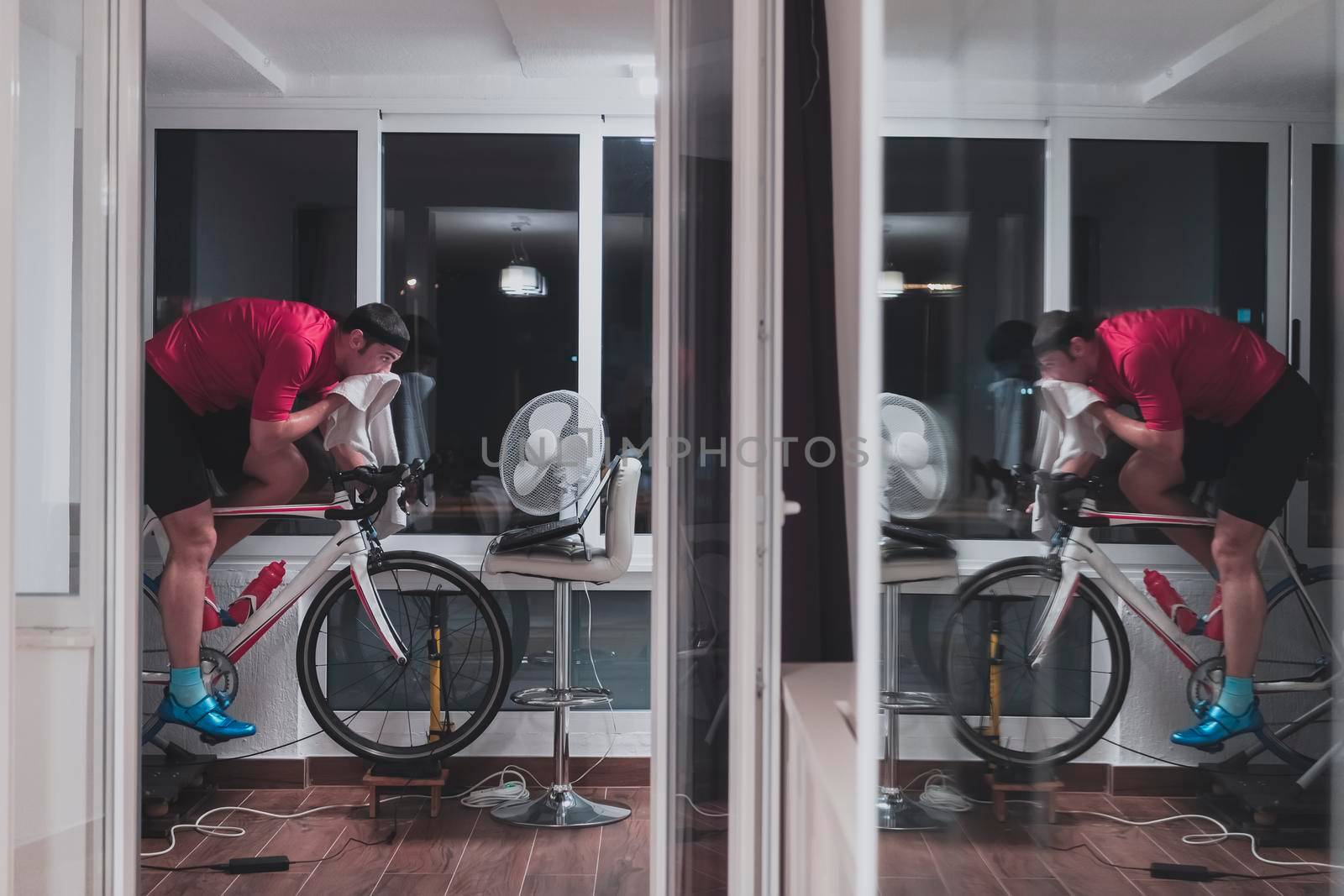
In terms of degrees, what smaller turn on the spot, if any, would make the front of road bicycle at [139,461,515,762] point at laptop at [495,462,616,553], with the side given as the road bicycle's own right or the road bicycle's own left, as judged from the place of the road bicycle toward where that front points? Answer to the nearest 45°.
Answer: approximately 45° to the road bicycle's own right

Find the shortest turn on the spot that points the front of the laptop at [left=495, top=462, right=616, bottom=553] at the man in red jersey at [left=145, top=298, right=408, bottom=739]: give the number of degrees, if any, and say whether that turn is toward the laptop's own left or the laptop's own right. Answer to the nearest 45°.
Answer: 0° — it already faces them

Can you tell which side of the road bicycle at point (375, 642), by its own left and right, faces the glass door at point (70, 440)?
right

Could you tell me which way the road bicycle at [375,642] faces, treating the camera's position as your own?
facing to the right of the viewer

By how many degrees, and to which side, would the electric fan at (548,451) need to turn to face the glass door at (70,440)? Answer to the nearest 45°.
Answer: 0° — it already faces it

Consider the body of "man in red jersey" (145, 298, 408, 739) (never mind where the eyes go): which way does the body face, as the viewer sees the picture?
to the viewer's right

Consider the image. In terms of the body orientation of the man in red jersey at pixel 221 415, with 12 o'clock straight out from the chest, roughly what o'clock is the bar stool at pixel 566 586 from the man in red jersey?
The bar stool is roughly at 1 o'clock from the man in red jersey.

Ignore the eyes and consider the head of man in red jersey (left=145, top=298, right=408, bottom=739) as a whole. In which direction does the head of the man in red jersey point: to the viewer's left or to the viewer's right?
to the viewer's right

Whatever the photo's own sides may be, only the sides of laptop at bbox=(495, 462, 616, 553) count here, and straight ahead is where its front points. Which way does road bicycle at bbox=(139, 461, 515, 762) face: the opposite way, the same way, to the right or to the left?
the opposite way
